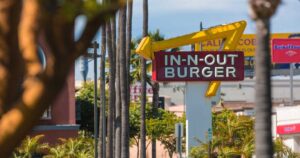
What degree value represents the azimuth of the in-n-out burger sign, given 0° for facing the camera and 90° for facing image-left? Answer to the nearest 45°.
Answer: approximately 0°
